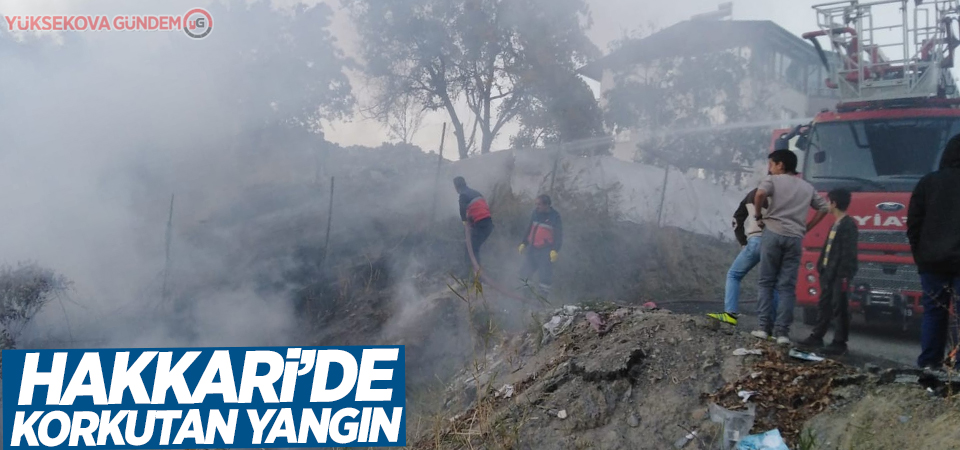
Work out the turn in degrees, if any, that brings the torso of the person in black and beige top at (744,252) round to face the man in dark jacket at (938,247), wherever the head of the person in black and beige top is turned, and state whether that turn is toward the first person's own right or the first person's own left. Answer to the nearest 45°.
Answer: approximately 135° to the first person's own left

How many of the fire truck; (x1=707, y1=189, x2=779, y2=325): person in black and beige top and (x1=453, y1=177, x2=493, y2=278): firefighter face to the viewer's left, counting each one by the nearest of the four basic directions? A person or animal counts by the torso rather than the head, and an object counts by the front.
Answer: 2

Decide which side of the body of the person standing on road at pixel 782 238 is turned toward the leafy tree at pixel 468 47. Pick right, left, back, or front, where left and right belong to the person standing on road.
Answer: front

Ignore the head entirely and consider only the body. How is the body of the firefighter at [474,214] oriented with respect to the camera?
to the viewer's left

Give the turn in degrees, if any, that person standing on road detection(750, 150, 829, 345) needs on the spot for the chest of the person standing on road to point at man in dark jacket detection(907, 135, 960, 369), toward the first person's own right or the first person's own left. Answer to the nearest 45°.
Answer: approximately 180°

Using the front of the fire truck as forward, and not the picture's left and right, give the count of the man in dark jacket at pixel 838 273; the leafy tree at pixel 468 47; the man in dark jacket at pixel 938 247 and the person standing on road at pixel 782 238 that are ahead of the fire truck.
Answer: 3

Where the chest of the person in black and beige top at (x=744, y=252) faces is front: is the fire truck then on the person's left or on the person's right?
on the person's right

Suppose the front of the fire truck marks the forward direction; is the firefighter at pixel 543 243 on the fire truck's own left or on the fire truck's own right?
on the fire truck's own right

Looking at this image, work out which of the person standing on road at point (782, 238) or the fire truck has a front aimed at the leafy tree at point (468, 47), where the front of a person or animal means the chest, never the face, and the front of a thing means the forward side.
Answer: the person standing on road

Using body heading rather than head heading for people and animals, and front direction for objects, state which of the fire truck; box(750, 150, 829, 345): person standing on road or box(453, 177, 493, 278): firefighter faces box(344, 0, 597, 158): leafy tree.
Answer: the person standing on road

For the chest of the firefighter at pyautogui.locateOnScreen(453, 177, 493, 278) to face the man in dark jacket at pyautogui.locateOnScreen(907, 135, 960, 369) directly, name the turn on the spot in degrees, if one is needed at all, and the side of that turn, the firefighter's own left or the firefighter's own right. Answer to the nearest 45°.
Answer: approximately 135° to the firefighter's own left

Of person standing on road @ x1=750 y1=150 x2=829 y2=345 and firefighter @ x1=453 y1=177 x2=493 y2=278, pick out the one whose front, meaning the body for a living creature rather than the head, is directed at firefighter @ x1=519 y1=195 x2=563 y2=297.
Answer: the person standing on road

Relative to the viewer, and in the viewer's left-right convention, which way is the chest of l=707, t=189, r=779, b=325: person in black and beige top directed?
facing to the left of the viewer

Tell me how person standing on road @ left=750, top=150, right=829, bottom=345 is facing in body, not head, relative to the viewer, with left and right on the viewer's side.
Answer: facing away from the viewer and to the left of the viewer

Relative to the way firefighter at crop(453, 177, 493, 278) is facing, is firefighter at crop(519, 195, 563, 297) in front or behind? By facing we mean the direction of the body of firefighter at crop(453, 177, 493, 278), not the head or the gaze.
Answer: behind

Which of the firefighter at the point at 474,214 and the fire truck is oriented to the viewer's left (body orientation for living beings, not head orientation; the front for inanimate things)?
the firefighter

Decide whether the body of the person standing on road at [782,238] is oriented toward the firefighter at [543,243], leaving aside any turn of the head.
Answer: yes
